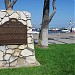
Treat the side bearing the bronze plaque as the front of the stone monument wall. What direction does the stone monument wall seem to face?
toward the camera
